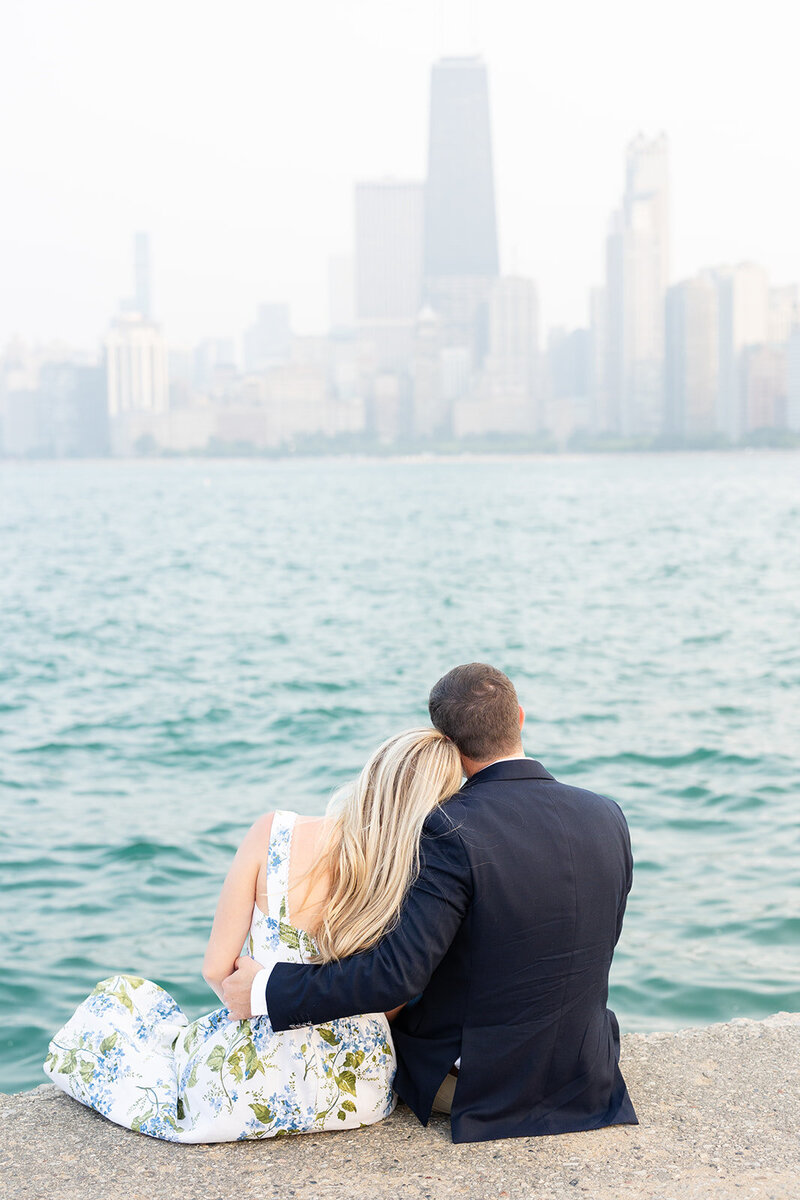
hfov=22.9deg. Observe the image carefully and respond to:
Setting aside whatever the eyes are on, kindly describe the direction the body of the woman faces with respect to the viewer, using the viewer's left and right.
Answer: facing away from the viewer

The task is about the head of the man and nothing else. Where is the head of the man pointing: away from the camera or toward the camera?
away from the camera

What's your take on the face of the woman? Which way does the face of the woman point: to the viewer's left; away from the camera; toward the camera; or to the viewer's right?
away from the camera
